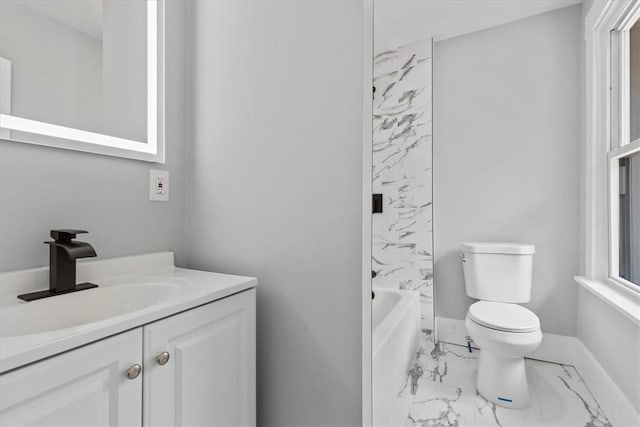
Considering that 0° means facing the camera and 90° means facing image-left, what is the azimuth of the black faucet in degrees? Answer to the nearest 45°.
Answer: approximately 315°

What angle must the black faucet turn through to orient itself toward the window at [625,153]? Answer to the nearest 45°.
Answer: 0° — it already faces it

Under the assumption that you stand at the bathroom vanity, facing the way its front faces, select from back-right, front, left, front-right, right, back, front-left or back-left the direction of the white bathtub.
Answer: front-left

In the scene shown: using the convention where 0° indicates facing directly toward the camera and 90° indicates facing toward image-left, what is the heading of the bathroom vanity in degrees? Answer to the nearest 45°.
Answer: approximately 315°

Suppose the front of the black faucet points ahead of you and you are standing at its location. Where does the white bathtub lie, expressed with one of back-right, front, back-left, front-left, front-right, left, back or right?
front-left
